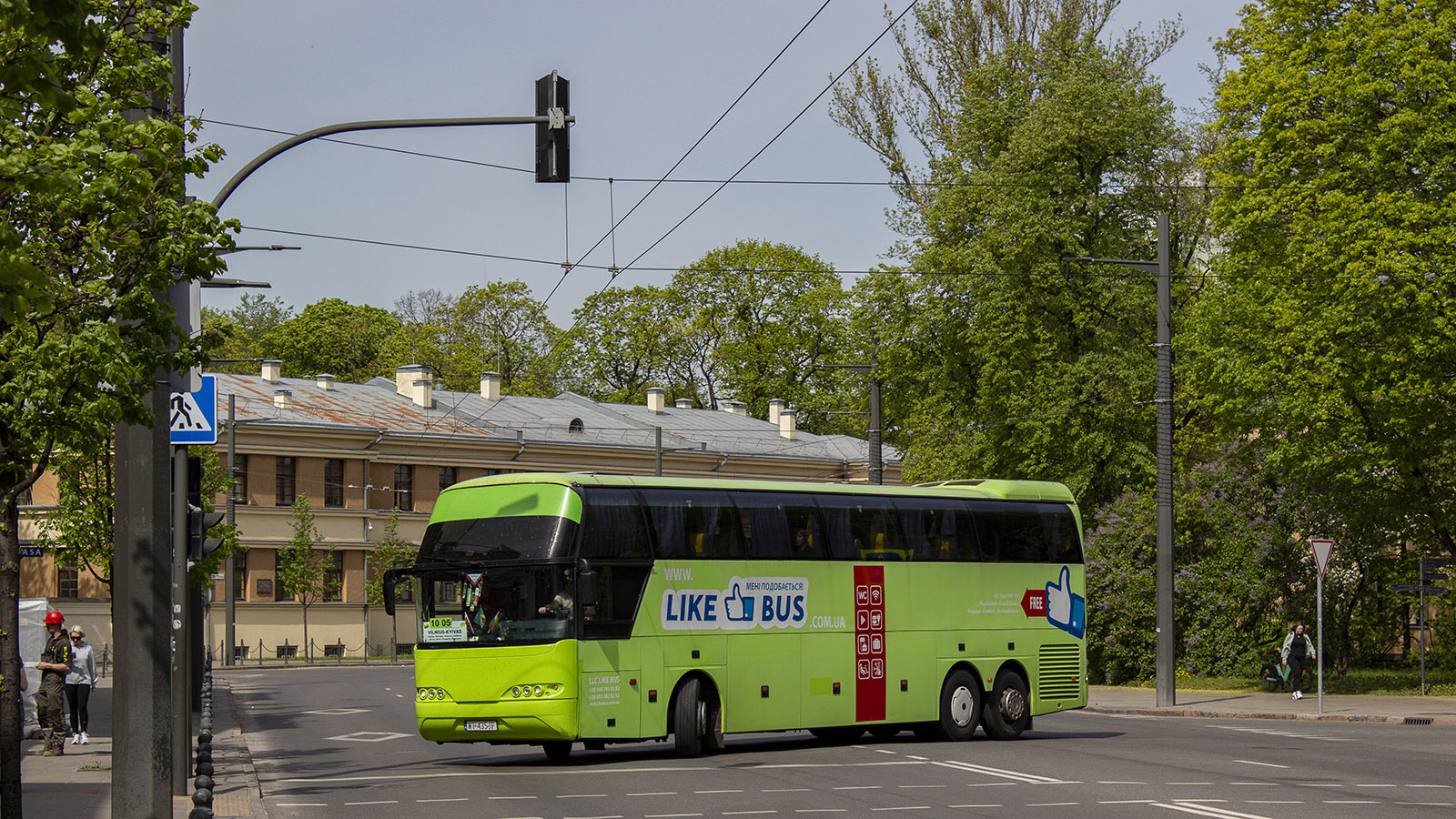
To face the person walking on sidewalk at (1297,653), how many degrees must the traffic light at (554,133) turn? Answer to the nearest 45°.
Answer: approximately 45° to its right

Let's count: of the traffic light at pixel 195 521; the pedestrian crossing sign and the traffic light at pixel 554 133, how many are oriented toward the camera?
1

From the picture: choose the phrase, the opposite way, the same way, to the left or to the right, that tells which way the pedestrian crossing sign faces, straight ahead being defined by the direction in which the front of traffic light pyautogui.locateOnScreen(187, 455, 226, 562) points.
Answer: to the right

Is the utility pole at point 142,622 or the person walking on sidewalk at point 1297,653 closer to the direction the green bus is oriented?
the utility pole

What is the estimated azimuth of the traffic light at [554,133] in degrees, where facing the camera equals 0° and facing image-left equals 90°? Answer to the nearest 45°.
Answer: approximately 180°

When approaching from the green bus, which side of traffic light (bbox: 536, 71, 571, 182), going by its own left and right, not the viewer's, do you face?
front

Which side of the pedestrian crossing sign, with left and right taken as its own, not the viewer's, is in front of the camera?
front

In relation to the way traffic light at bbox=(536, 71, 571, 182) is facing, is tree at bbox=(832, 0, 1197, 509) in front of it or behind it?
in front

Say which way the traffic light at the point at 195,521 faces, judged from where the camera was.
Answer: facing to the right of the viewer

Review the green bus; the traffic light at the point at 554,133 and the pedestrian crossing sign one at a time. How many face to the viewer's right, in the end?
0

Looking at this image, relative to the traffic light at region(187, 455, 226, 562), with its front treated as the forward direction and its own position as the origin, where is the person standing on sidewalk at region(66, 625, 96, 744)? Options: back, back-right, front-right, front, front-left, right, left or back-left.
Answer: left

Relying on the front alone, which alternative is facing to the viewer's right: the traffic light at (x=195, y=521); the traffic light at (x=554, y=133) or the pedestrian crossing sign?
the traffic light at (x=195, y=521)
